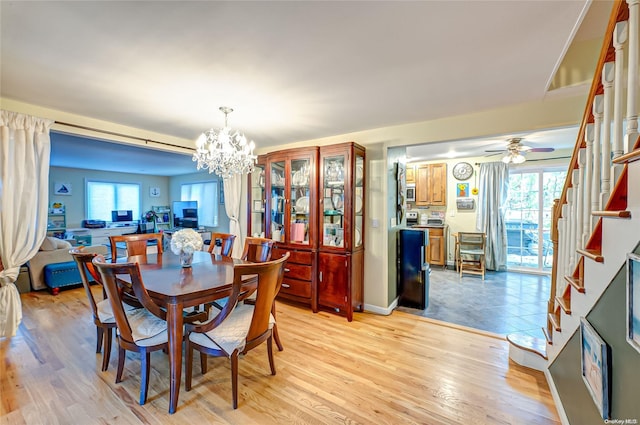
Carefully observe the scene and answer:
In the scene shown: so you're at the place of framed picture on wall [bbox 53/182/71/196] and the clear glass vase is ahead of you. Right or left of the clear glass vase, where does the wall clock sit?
left

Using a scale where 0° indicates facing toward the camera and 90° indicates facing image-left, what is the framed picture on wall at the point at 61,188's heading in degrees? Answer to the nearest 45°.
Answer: approximately 0°

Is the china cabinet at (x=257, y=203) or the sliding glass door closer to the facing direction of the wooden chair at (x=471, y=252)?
the china cabinet

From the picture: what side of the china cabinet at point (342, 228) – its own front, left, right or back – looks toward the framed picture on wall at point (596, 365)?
left

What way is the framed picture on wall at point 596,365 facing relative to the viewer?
to the viewer's left

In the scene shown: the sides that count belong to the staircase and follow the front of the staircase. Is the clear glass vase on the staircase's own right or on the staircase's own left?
on the staircase's own left

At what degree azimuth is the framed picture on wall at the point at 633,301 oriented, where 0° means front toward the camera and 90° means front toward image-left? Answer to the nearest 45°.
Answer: approximately 45°

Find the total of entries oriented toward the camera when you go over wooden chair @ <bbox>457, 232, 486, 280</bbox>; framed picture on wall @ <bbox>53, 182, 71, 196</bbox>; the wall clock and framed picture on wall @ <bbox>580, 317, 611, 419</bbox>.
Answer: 3

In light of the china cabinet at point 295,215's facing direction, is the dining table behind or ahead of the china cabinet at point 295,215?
ahead
